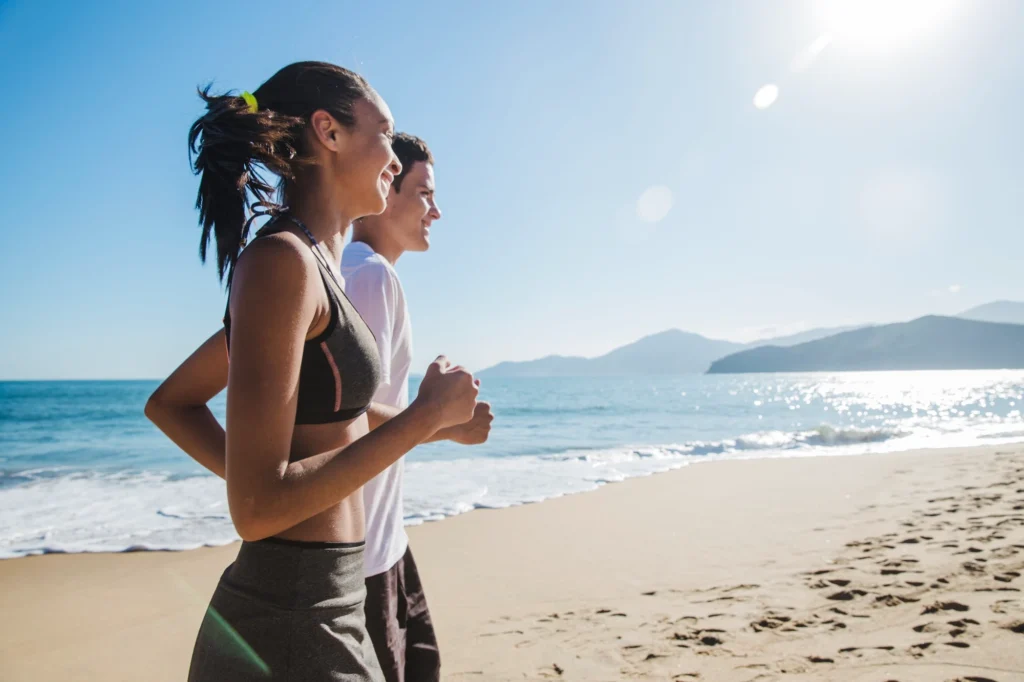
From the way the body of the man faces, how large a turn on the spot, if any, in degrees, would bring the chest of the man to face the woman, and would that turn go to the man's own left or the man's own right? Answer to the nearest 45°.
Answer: approximately 90° to the man's own right

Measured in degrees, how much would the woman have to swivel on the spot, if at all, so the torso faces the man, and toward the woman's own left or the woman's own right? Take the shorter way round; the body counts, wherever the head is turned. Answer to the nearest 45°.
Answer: approximately 90° to the woman's own left

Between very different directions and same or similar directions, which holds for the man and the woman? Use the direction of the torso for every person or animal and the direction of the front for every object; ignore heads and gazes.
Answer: same or similar directions

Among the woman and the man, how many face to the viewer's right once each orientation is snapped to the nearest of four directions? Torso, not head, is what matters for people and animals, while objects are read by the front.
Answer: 2

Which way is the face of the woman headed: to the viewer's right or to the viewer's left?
to the viewer's right

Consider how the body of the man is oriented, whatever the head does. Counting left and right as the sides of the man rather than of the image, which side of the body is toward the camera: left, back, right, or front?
right

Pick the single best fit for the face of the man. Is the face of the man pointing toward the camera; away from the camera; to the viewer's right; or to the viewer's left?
to the viewer's right

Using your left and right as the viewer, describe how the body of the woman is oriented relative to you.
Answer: facing to the right of the viewer
